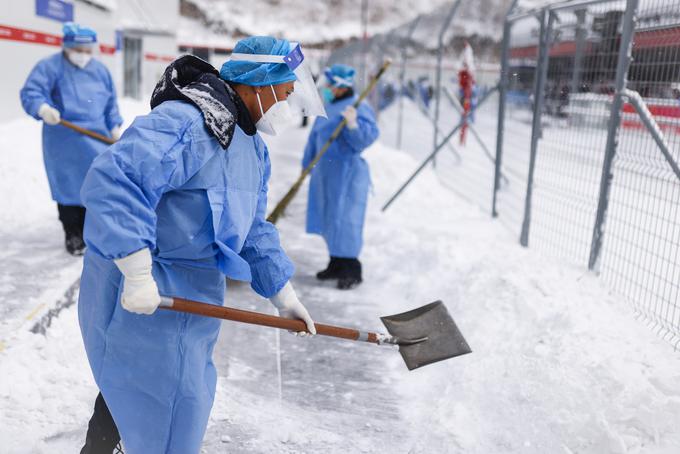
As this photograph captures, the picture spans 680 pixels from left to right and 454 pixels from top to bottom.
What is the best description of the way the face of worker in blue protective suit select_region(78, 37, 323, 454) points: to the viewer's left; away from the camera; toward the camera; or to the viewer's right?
to the viewer's right

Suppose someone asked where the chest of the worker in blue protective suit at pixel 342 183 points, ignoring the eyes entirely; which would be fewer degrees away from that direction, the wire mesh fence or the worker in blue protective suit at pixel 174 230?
the worker in blue protective suit

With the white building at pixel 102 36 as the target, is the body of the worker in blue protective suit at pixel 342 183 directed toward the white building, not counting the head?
no

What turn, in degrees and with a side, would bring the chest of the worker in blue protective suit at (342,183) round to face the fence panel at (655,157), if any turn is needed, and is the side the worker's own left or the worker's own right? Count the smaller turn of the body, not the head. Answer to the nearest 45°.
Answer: approximately 90° to the worker's own left

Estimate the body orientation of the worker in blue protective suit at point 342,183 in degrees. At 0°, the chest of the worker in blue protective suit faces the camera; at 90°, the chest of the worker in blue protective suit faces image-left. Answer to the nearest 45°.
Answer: approximately 45°

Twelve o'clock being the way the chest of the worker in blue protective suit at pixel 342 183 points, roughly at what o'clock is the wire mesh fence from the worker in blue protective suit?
The wire mesh fence is roughly at 8 o'clock from the worker in blue protective suit.

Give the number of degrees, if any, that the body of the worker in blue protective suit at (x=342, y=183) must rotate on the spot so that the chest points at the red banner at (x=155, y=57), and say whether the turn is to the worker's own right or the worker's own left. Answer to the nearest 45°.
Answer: approximately 135° to the worker's own right

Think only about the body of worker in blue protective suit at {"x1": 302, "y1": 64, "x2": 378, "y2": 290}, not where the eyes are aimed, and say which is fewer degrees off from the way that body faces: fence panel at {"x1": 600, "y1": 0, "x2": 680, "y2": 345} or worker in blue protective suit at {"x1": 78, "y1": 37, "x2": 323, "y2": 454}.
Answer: the worker in blue protective suit

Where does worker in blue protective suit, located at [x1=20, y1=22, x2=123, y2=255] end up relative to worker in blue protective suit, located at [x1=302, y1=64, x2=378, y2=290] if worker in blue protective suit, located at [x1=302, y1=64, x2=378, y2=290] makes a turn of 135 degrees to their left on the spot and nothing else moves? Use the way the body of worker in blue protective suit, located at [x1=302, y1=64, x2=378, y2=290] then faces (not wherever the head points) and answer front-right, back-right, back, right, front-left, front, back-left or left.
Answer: back
